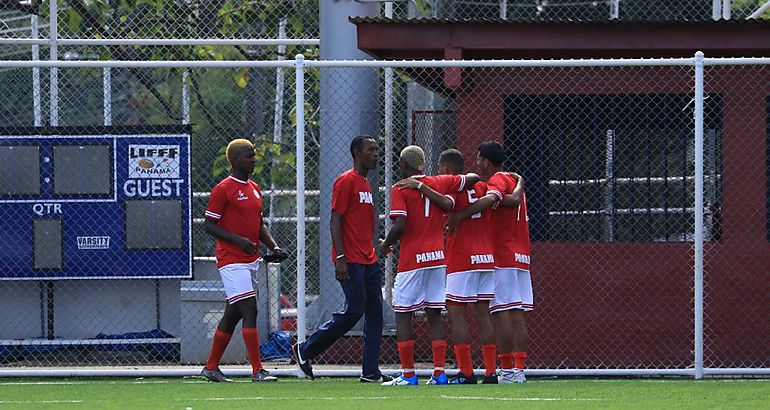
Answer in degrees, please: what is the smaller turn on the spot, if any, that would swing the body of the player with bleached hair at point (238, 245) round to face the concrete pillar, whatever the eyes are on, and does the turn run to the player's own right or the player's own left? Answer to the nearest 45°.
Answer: approximately 90° to the player's own left

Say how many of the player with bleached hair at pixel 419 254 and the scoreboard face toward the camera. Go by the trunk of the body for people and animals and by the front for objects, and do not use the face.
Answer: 1

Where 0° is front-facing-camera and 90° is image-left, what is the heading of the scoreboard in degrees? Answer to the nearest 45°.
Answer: approximately 0°

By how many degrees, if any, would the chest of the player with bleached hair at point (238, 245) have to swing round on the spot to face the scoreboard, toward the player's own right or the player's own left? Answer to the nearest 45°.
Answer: approximately 180°

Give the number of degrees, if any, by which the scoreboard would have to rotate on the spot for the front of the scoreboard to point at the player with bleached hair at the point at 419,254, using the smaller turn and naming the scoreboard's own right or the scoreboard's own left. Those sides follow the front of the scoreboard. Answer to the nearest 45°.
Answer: approximately 45° to the scoreboard's own left

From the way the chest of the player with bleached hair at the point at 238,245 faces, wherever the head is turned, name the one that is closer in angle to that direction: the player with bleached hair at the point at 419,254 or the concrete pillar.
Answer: the player with bleached hair

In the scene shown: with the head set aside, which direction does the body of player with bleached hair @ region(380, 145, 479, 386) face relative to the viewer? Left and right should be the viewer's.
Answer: facing away from the viewer and to the left of the viewer

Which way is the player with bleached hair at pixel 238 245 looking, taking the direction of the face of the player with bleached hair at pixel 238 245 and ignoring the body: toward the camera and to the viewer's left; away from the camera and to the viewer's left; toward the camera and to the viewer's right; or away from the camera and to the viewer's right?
toward the camera and to the viewer's right

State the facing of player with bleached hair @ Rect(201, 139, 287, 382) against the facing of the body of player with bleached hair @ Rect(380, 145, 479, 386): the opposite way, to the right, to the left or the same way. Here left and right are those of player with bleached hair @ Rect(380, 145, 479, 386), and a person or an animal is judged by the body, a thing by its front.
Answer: the opposite way
